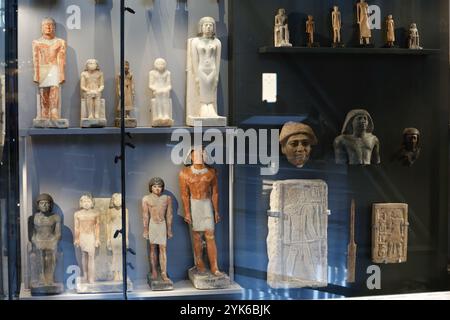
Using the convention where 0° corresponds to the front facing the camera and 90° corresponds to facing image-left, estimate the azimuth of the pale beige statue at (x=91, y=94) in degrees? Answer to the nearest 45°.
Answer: approximately 0°

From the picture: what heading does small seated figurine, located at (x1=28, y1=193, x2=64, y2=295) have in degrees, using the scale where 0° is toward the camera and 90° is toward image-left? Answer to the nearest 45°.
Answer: approximately 0°

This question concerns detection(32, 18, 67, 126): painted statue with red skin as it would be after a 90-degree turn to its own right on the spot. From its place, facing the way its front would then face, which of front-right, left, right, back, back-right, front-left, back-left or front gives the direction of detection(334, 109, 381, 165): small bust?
back

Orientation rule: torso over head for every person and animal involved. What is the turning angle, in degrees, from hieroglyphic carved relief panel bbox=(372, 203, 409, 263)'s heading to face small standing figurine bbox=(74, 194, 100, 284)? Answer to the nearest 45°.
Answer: approximately 90° to its right
